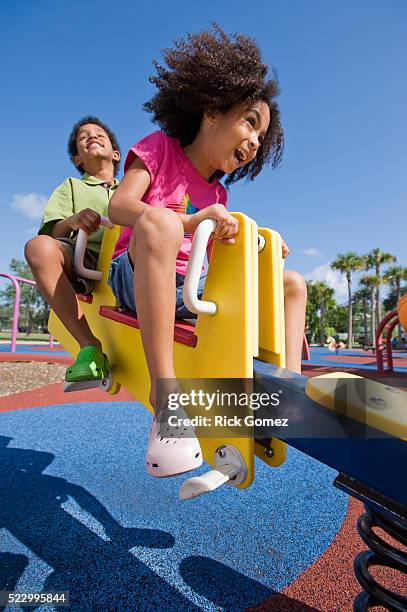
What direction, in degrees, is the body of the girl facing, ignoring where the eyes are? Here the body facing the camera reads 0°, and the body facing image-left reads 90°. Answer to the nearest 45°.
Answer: approximately 315°

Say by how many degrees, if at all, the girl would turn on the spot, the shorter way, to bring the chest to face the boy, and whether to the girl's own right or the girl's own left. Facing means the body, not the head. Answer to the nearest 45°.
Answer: approximately 180°

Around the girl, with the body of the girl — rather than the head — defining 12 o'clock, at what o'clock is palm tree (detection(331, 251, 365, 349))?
The palm tree is roughly at 8 o'clock from the girl.

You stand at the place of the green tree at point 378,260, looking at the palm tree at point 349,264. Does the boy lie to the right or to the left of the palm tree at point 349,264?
left

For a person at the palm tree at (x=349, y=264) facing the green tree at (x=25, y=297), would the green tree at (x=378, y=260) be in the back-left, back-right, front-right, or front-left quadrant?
back-right

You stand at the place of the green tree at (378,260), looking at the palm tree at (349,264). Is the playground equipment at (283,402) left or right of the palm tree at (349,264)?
left

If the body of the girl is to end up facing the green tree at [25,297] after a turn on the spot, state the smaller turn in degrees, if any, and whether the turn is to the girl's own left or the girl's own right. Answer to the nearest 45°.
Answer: approximately 180°

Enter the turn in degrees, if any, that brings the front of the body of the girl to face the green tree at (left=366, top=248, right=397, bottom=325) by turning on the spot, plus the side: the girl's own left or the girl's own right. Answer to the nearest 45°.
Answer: approximately 90° to the girl's own left
